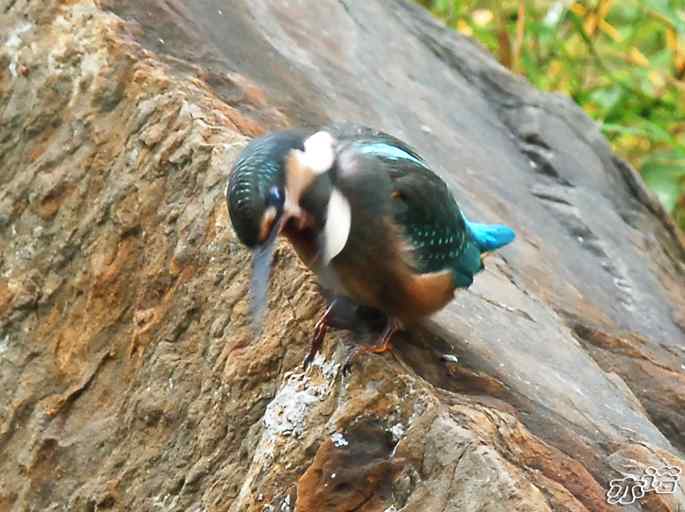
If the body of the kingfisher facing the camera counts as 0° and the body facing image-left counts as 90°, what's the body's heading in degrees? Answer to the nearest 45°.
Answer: approximately 45°
